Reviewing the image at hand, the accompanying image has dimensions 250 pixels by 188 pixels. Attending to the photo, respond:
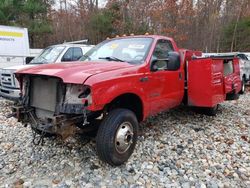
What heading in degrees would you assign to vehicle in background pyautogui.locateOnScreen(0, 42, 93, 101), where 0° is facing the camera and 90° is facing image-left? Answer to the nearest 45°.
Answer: approximately 45°

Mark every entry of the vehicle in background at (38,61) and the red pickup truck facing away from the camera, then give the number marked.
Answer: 0

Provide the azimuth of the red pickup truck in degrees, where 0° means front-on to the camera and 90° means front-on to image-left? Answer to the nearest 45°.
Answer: approximately 45°

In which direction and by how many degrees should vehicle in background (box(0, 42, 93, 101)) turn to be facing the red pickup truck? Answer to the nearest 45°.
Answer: approximately 45° to its left

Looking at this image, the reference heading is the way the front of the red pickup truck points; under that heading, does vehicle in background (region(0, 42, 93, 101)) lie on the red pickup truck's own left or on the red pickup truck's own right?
on the red pickup truck's own right
